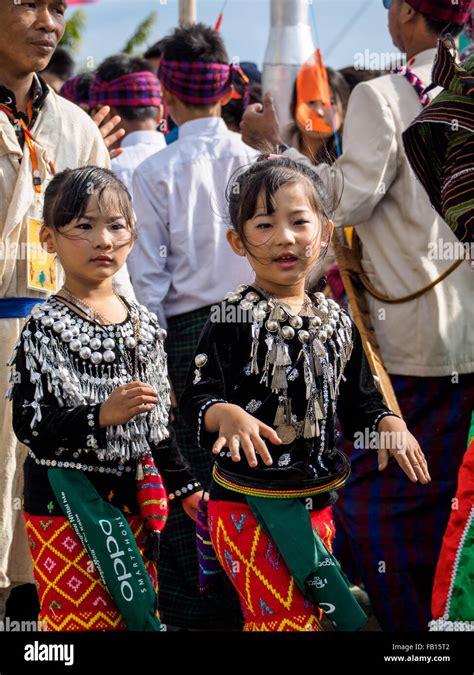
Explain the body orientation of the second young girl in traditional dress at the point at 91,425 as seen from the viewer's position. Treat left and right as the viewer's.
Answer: facing the viewer and to the right of the viewer

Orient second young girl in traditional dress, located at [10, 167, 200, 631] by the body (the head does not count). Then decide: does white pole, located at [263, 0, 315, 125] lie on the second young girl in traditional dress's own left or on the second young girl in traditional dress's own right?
on the second young girl in traditional dress's own left

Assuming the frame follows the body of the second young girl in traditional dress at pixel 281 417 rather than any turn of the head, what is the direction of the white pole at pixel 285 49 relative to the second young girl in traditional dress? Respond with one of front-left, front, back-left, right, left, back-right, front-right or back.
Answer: back-left

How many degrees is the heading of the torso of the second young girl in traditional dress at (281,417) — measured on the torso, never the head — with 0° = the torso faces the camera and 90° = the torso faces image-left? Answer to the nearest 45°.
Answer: approximately 315°

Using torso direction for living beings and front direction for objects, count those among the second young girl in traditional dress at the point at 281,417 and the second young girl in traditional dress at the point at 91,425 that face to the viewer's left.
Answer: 0
